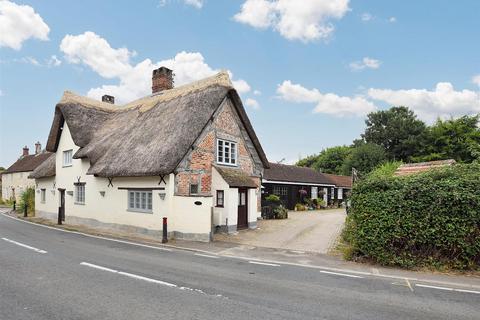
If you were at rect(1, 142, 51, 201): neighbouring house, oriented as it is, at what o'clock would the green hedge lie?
The green hedge is roughly at 10 o'clock from the neighbouring house.

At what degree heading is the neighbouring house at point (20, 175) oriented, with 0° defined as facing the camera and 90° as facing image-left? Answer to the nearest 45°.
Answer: approximately 45°

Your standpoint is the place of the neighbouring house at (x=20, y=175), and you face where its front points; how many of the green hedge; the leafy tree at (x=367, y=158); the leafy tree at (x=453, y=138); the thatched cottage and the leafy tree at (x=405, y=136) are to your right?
0

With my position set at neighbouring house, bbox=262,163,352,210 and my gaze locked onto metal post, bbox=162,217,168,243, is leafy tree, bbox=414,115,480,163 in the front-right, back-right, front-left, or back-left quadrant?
back-left

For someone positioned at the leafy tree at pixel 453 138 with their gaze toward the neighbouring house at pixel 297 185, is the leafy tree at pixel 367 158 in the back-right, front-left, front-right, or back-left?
front-right

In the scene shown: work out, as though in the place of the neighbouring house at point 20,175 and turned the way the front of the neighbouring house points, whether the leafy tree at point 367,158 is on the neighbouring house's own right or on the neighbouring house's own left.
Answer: on the neighbouring house's own left

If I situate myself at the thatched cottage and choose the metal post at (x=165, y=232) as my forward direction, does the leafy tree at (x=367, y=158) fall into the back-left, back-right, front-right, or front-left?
back-left

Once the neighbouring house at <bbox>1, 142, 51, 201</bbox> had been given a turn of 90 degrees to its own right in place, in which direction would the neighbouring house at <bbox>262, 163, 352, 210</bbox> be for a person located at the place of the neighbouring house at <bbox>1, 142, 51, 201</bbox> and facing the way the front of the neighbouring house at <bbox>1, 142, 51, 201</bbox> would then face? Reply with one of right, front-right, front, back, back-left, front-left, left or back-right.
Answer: back

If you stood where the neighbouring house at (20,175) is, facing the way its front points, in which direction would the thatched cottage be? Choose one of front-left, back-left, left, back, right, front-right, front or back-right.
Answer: front-left

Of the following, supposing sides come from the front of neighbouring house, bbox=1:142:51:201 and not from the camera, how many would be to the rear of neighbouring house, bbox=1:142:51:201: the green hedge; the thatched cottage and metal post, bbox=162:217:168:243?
0

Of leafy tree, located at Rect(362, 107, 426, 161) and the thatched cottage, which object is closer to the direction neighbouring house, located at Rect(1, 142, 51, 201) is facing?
the thatched cottage

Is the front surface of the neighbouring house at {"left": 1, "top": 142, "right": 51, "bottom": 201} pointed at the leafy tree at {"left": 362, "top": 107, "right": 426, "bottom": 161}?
no

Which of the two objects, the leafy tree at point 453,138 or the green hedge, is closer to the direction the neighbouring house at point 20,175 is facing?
the green hedge

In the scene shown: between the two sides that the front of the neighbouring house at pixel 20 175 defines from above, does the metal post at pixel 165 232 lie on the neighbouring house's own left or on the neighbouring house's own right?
on the neighbouring house's own left
